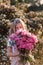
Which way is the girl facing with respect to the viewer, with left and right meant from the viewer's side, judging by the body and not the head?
facing the viewer and to the right of the viewer
